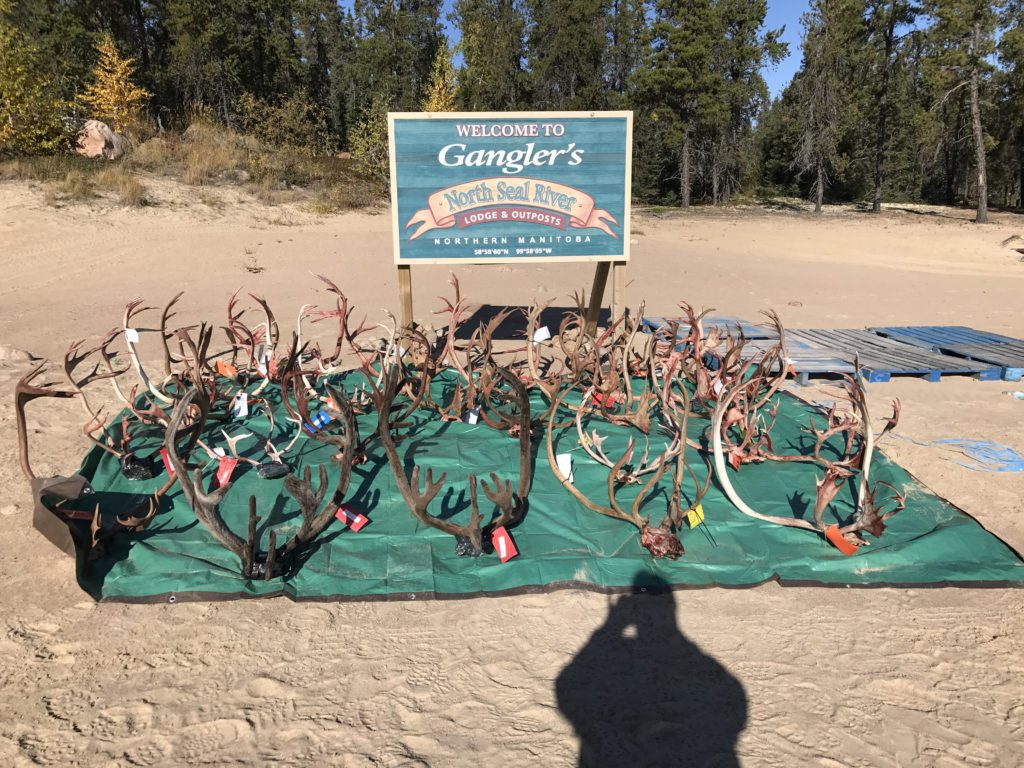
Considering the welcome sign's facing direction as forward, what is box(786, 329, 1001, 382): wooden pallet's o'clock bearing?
The wooden pallet is roughly at 9 o'clock from the welcome sign.

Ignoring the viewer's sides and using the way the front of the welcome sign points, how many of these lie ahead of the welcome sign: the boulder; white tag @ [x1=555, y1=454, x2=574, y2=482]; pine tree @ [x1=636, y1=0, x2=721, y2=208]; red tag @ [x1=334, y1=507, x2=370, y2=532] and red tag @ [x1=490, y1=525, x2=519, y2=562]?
3

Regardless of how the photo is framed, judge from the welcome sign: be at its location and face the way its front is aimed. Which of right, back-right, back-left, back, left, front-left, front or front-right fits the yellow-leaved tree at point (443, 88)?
back

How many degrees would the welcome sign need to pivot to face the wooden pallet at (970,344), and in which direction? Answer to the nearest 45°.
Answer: approximately 90° to its left

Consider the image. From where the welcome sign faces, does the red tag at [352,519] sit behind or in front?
in front

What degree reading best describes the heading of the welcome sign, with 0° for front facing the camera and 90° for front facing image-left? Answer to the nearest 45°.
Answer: approximately 0°

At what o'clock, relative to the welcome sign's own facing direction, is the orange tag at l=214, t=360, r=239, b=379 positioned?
The orange tag is roughly at 2 o'clock from the welcome sign.

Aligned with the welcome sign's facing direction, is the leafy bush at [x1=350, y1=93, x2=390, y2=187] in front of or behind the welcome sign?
behind

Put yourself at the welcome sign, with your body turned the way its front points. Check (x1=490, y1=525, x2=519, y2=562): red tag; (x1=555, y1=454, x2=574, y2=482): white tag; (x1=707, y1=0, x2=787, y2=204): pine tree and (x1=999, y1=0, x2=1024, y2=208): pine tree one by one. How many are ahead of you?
2

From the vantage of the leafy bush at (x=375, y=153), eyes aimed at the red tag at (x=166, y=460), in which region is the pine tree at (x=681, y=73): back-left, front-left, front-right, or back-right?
back-left
